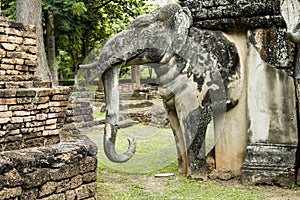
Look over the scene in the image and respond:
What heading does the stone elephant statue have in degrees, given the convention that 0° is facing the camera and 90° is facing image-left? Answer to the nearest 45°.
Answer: approximately 90°

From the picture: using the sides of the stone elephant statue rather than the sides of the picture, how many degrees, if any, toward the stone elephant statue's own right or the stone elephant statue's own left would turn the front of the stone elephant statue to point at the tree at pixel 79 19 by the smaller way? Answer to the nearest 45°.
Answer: approximately 90° to the stone elephant statue's own right

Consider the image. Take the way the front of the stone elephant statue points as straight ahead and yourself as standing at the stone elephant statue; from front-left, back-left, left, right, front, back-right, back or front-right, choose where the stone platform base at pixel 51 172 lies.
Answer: front-left

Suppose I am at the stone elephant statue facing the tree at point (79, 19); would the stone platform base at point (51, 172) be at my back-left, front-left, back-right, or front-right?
back-left
